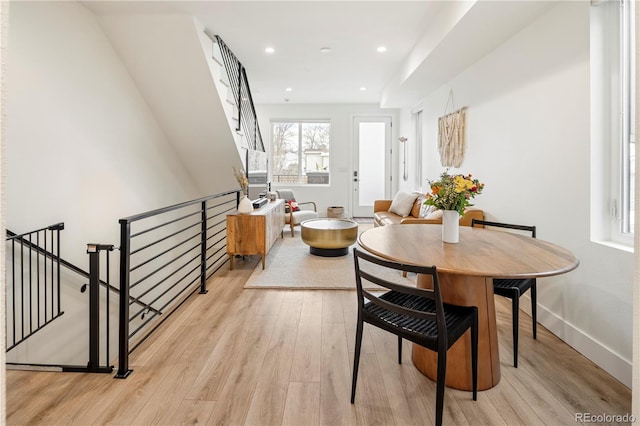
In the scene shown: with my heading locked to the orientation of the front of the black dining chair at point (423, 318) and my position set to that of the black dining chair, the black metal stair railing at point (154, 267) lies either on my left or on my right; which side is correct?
on my left

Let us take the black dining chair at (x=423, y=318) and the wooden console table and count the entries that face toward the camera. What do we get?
0

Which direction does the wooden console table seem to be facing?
to the viewer's right

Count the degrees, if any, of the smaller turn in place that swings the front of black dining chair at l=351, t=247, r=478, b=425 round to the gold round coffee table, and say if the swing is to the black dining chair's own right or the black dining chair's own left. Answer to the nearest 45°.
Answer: approximately 45° to the black dining chair's own left

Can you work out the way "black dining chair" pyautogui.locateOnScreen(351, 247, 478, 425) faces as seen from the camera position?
facing away from the viewer and to the right of the viewer

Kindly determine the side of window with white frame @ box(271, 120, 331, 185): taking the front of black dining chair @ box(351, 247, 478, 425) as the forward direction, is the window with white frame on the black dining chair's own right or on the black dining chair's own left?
on the black dining chair's own left
